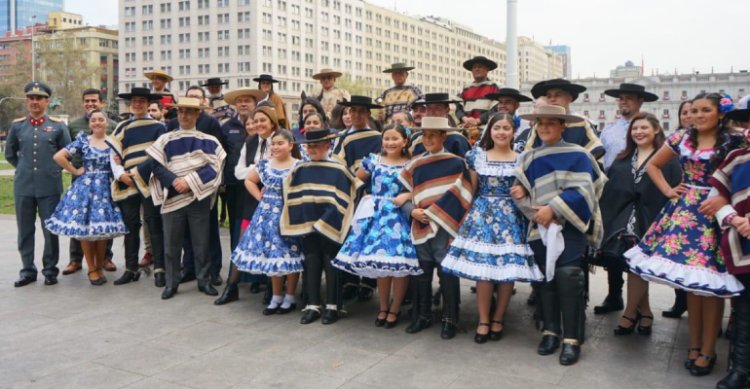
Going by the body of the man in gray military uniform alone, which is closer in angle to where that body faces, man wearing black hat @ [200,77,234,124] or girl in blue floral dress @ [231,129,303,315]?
the girl in blue floral dress

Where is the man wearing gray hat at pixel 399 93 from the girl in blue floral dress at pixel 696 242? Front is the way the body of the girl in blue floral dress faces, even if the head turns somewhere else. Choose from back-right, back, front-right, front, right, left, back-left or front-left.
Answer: right

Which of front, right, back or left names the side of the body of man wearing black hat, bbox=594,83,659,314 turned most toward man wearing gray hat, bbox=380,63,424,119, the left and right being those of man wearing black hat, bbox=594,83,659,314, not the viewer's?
right

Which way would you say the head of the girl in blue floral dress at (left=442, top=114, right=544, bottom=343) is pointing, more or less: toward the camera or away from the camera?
toward the camera

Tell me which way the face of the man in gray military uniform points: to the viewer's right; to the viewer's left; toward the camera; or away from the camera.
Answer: toward the camera

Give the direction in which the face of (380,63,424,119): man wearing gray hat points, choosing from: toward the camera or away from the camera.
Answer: toward the camera

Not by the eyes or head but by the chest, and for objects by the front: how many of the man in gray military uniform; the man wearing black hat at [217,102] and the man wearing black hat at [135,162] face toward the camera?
3

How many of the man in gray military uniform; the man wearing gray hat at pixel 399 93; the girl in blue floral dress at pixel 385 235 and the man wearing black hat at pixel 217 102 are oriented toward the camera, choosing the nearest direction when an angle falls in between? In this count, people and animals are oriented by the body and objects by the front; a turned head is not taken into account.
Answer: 4

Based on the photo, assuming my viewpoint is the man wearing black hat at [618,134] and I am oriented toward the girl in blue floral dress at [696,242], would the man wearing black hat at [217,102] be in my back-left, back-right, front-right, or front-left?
back-right

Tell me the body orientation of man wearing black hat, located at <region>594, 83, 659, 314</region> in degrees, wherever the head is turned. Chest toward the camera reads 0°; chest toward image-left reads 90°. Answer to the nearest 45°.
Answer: approximately 45°

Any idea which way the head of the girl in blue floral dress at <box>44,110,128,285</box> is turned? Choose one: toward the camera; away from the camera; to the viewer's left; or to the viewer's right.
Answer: toward the camera

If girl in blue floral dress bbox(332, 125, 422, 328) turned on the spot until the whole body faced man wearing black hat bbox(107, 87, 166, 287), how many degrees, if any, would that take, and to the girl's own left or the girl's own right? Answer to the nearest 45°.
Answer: approximately 135° to the girl's own right

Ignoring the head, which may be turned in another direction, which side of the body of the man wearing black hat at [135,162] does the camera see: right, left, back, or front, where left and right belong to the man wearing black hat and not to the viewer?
front

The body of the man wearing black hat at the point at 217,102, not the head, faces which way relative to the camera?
toward the camera

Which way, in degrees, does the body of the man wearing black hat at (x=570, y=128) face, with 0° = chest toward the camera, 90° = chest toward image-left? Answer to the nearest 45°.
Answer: approximately 45°

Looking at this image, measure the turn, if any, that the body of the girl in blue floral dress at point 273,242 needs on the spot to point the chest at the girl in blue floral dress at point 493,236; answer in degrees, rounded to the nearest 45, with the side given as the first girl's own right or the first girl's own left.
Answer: approximately 90° to the first girl's own left
